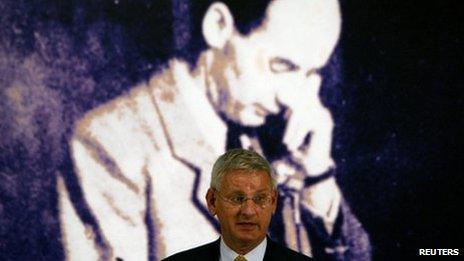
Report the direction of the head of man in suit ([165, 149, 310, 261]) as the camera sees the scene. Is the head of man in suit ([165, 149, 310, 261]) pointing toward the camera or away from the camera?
toward the camera

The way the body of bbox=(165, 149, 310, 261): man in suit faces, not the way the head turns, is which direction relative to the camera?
toward the camera
